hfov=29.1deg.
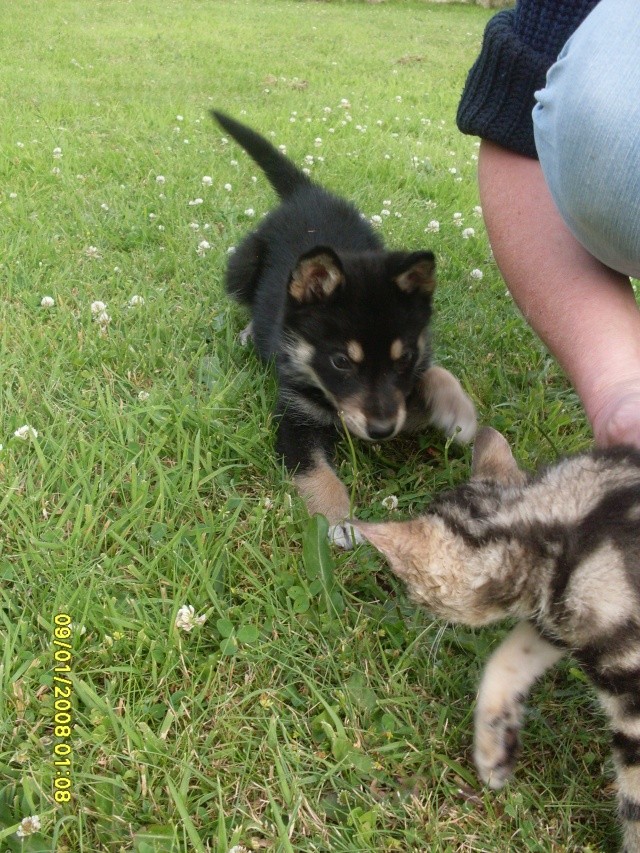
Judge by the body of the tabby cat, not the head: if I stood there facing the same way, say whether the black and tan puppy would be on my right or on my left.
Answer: on my right

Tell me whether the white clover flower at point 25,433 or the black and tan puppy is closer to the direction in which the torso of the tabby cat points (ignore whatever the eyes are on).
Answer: the white clover flower

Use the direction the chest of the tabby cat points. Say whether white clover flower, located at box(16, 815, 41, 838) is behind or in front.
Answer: in front

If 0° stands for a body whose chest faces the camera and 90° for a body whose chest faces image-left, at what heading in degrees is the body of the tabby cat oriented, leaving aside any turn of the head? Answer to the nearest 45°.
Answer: approximately 90°

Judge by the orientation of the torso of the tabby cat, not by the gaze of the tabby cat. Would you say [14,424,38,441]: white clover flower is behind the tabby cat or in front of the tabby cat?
in front
